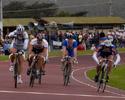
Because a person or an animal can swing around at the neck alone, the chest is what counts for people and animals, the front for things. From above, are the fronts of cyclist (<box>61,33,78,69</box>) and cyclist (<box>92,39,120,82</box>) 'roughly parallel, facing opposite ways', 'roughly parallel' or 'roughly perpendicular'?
roughly parallel

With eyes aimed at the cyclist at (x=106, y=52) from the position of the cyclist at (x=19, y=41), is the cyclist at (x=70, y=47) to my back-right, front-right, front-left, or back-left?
front-left

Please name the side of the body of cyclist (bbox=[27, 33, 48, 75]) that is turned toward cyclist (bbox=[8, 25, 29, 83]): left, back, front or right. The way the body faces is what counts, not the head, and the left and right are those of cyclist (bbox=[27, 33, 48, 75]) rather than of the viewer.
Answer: right

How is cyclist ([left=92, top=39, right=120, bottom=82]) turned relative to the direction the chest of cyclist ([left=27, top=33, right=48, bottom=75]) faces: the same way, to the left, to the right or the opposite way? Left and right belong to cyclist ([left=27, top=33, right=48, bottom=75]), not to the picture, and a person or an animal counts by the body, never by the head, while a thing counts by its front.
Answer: the same way

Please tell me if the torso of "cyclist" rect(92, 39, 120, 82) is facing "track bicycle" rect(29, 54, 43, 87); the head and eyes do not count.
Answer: no

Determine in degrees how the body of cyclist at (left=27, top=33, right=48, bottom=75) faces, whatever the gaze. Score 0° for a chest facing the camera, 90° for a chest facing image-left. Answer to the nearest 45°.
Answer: approximately 0°

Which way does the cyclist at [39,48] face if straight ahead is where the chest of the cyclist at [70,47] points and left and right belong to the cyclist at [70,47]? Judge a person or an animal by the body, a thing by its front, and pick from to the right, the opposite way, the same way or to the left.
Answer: the same way

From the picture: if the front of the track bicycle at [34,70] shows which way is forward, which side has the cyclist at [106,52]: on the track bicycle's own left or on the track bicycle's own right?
on the track bicycle's own left

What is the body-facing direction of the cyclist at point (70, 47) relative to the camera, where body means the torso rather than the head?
toward the camera

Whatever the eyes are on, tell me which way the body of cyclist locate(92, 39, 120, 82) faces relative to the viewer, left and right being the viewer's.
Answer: facing the viewer

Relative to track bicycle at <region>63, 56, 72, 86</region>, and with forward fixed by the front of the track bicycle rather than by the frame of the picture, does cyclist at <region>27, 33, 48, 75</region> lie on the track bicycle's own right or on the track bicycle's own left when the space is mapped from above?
on the track bicycle's own right
